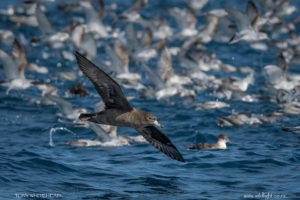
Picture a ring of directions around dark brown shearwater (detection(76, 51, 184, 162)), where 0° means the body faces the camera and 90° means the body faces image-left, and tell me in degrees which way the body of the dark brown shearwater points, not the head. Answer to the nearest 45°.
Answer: approximately 270°
